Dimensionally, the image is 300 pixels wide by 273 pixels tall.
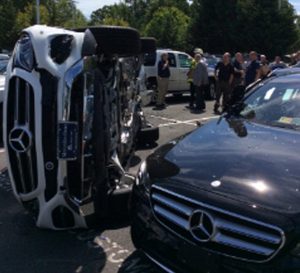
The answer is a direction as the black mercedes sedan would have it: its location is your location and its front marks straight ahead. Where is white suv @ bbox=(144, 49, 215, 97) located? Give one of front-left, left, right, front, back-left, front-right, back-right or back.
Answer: back-right

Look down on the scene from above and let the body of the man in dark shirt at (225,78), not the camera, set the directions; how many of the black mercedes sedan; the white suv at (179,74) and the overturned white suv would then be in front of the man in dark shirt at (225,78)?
2

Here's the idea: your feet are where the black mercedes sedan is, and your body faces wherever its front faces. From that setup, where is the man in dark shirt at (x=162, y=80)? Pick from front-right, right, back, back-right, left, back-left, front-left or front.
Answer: back-right

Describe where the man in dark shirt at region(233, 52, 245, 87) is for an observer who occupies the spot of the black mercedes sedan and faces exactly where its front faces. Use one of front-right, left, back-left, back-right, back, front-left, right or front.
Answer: back-right

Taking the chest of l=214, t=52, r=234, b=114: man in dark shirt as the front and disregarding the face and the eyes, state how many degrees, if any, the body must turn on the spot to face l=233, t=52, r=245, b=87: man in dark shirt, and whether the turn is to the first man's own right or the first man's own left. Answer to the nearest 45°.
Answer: approximately 135° to the first man's own left

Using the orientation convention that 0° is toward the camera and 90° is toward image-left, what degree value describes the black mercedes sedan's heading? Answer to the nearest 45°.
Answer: approximately 45°

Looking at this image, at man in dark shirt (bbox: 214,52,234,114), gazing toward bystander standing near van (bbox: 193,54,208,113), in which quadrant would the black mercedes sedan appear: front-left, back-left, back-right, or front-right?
back-left

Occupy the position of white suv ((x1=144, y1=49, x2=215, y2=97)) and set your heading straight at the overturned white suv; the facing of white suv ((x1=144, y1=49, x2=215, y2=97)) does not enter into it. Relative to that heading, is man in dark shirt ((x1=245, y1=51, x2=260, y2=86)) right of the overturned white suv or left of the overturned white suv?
left
